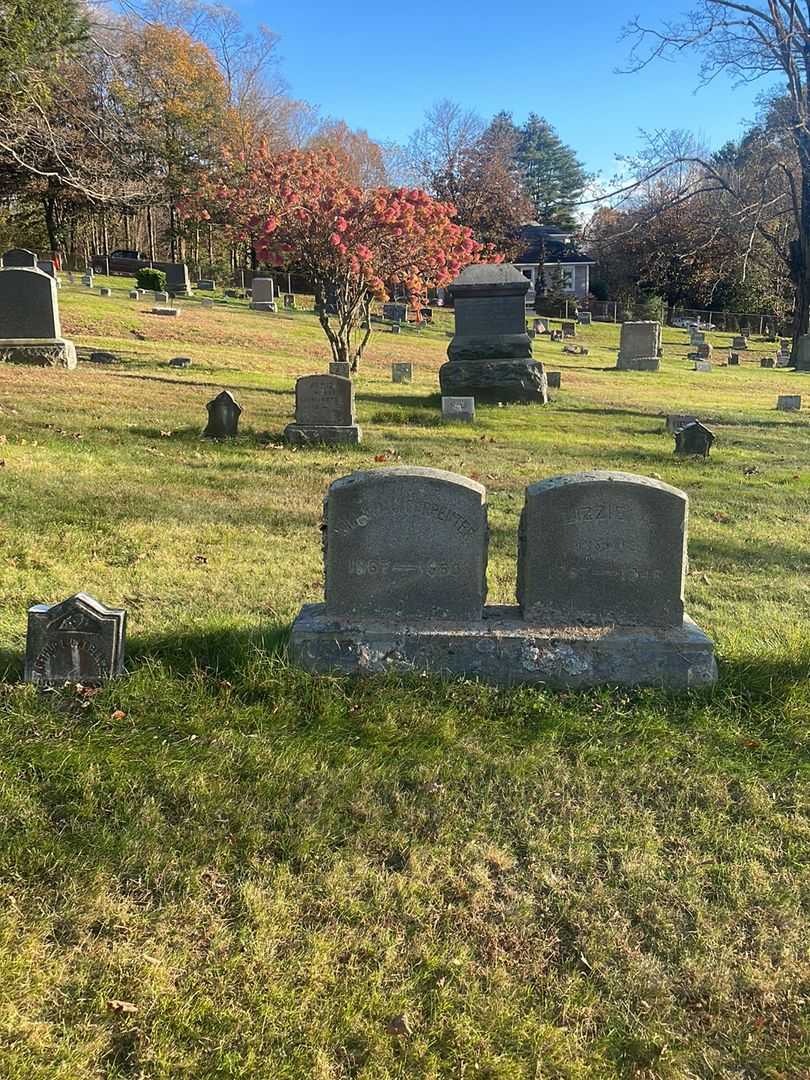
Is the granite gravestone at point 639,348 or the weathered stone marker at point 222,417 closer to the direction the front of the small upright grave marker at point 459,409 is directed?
the weathered stone marker

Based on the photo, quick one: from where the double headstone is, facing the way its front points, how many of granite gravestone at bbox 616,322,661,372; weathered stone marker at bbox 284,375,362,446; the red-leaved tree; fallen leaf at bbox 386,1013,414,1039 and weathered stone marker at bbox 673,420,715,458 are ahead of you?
1

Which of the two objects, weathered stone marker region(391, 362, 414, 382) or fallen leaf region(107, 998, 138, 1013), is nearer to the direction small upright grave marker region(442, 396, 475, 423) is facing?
the fallen leaf

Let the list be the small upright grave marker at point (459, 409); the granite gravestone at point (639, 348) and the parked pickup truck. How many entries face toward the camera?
2

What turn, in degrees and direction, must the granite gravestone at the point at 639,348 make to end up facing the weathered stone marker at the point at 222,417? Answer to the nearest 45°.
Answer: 0° — it already faces it

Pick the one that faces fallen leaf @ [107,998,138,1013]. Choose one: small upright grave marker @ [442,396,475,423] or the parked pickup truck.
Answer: the small upright grave marker

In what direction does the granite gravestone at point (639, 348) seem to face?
toward the camera

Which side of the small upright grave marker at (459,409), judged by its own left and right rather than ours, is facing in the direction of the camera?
front

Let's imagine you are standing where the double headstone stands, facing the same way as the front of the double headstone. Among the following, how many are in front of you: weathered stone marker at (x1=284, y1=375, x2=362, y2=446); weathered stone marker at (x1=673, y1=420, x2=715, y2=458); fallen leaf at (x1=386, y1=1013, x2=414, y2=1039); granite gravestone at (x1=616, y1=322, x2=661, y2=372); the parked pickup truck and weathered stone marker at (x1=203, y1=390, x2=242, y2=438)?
1

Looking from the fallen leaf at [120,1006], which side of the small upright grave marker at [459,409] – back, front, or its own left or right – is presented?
front

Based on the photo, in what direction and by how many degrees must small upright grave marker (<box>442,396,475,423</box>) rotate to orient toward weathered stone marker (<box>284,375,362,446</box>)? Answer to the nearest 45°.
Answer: approximately 45° to its right

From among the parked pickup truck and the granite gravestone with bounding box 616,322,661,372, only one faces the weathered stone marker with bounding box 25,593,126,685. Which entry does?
the granite gravestone
